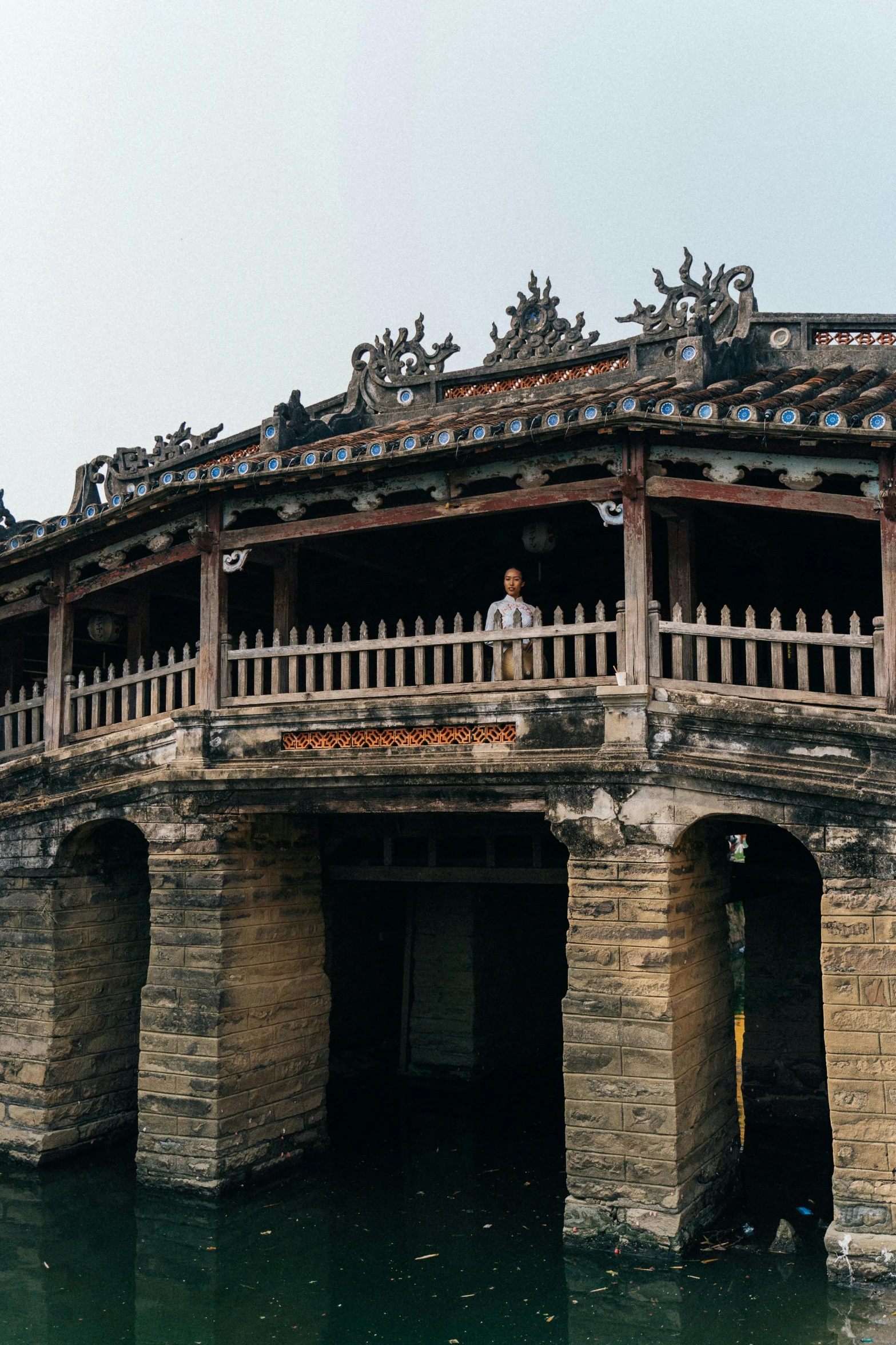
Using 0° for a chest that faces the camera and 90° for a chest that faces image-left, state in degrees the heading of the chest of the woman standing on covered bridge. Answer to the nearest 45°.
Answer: approximately 0°

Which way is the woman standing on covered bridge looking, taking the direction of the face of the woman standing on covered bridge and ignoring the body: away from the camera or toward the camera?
toward the camera

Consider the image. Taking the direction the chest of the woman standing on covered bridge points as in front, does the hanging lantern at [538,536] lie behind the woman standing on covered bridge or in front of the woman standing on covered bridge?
behind
